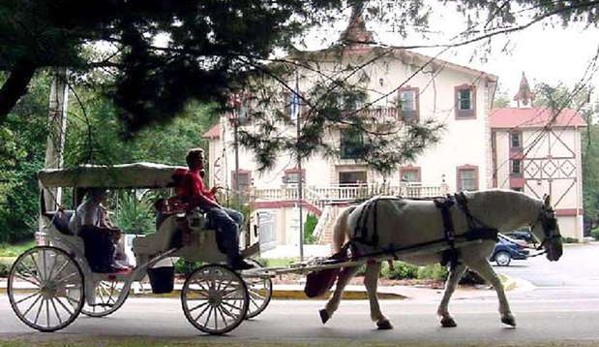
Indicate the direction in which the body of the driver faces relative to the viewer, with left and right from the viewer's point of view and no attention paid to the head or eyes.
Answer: facing to the right of the viewer

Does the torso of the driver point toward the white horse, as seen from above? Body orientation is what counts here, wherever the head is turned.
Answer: yes

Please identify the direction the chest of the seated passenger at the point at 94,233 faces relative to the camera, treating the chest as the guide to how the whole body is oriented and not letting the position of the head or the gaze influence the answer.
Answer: to the viewer's right

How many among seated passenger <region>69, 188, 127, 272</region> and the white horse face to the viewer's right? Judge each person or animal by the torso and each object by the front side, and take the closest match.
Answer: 2

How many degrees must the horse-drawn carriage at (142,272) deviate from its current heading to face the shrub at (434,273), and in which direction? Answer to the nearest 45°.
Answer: approximately 45° to its left

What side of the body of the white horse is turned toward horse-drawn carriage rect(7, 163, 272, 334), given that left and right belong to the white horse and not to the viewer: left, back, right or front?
back

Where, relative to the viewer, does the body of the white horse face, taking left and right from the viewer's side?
facing to the right of the viewer

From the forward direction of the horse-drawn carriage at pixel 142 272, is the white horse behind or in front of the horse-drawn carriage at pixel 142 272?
in front

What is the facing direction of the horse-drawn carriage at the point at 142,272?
to the viewer's right

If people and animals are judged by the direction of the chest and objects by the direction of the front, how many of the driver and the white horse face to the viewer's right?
2

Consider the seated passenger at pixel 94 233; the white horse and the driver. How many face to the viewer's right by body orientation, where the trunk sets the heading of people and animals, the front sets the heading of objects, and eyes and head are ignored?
3

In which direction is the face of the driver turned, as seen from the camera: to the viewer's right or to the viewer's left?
to the viewer's right

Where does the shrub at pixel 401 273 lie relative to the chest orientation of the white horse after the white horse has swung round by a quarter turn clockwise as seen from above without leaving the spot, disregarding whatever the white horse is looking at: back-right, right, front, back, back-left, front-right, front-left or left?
back
